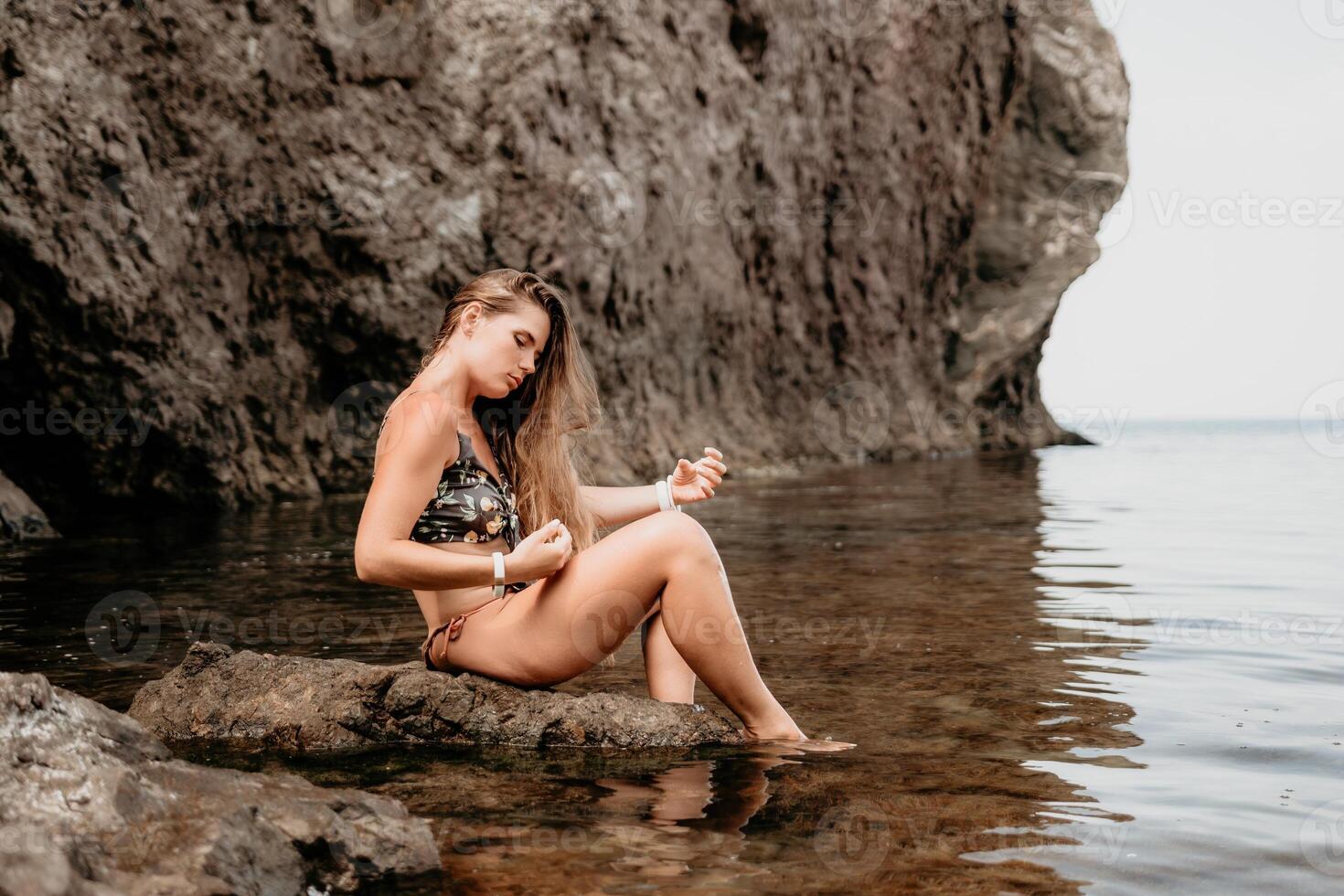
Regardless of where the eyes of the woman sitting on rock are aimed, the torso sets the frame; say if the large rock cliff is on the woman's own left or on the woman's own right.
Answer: on the woman's own left

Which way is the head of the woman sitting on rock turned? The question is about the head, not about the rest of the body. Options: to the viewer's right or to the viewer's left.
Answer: to the viewer's right

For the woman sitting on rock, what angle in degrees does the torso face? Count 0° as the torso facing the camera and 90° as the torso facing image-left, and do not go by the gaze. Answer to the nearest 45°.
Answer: approximately 270°
